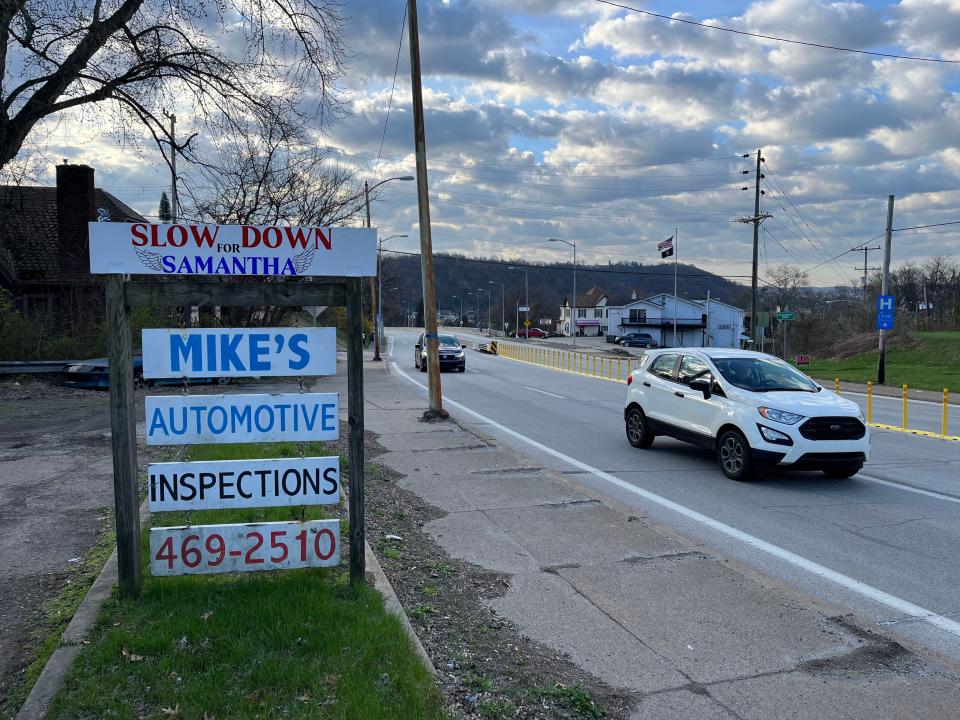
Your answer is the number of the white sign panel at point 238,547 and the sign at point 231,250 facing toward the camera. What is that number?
2

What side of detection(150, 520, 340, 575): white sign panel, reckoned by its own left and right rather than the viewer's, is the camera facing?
front

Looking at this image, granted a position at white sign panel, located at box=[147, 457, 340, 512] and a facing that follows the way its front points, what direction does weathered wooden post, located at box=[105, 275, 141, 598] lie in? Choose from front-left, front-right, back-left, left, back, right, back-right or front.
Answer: right

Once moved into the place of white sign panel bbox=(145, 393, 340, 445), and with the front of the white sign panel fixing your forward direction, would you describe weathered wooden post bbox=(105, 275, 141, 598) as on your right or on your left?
on your right

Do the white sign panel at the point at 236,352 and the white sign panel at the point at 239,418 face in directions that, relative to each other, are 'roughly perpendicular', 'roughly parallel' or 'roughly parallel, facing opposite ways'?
roughly parallel

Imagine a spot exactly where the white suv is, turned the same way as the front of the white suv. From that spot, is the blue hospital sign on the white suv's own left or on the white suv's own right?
on the white suv's own left

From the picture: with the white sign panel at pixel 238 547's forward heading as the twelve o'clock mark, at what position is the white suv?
The white suv is roughly at 8 o'clock from the white sign panel.

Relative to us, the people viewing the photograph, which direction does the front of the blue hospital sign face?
facing the viewer

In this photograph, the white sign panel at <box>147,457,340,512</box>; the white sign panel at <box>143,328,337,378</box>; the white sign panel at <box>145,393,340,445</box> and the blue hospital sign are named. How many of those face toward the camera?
4

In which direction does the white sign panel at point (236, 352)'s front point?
toward the camera

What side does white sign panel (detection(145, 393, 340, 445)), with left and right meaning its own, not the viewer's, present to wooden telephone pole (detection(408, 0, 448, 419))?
back

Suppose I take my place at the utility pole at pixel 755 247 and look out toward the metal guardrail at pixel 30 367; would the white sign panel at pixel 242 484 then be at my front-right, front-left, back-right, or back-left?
front-left

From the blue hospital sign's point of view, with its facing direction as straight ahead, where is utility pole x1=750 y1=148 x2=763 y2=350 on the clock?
The utility pole is roughly at 5 o'clock from the blue hospital sign.

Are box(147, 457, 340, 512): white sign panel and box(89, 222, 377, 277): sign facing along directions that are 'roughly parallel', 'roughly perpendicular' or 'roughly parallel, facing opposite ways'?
roughly parallel

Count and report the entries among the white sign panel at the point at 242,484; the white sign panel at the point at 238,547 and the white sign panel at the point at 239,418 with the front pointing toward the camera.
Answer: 3
